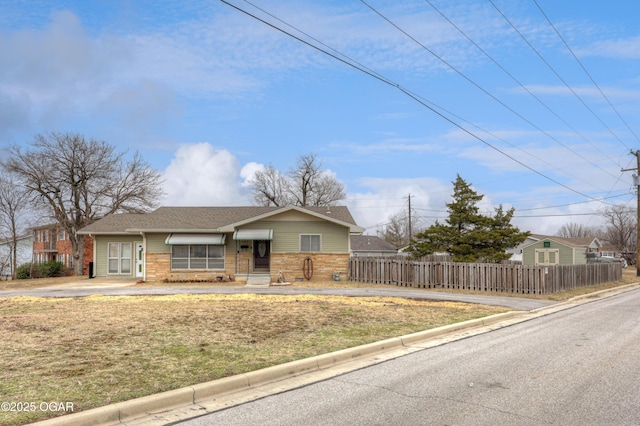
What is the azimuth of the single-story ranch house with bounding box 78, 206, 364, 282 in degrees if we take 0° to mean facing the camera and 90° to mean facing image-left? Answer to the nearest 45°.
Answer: approximately 0°

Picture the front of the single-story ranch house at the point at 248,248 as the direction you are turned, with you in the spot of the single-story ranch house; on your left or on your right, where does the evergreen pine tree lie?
on your left

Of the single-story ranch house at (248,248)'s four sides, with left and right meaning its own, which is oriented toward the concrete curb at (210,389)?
front
